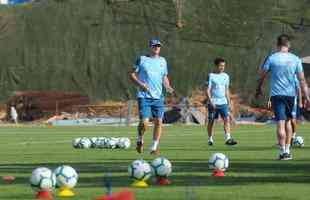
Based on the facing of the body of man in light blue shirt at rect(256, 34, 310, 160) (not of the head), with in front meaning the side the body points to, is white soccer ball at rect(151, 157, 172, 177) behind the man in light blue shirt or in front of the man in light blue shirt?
behind

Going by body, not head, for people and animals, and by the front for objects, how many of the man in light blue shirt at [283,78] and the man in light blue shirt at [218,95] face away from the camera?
1

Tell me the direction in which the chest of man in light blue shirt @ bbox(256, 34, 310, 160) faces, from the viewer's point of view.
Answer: away from the camera

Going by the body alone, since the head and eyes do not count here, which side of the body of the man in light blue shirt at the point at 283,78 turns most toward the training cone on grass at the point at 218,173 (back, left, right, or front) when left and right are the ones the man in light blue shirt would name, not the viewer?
back

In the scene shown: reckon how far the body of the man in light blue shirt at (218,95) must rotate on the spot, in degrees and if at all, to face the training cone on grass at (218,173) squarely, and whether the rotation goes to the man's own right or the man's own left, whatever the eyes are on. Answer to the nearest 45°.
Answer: approximately 45° to the man's own right

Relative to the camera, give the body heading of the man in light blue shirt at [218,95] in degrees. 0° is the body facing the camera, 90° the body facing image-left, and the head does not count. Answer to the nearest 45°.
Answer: approximately 315°

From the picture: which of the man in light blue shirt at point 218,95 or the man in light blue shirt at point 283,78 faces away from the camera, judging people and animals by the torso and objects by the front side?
the man in light blue shirt at point 283,78

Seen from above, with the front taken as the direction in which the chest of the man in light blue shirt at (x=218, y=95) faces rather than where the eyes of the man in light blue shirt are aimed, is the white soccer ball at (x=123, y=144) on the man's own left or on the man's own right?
on the man's own right
